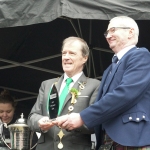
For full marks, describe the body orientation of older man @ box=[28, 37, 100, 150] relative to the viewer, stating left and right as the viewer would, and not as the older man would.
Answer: facing the viewer and to the left of the viewer

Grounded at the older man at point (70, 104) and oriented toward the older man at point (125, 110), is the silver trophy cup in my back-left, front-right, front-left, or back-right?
back-right

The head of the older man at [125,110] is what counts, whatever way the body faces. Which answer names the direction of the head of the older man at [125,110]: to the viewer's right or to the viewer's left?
to the viewer's left

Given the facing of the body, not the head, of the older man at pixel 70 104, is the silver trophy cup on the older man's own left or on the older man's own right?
on the older man's own right

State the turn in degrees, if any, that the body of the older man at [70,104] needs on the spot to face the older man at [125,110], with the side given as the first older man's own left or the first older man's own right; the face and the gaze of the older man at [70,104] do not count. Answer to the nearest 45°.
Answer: approximately 90° to the first older man's own left

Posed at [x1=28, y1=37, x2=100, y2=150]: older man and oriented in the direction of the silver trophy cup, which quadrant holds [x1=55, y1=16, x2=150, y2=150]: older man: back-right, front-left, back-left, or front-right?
back-left
